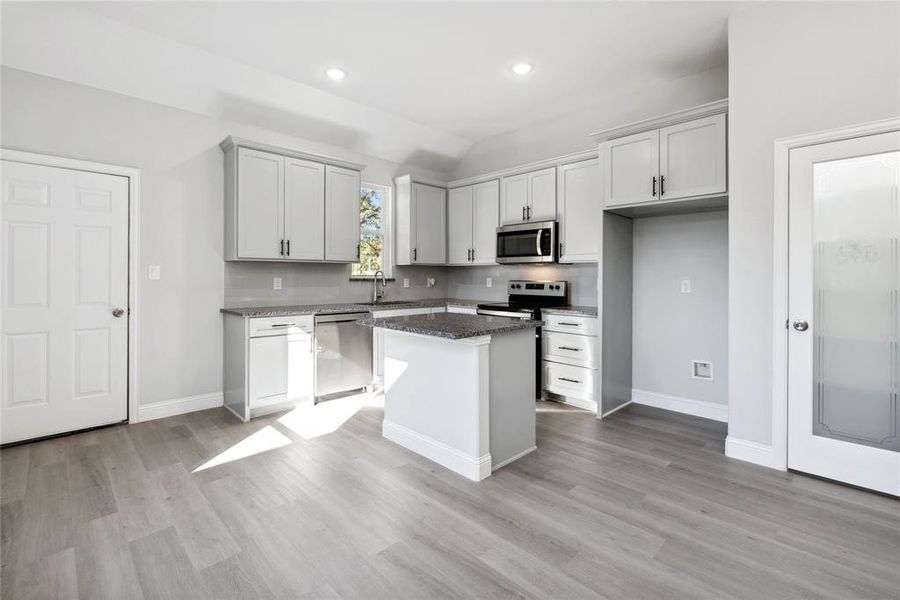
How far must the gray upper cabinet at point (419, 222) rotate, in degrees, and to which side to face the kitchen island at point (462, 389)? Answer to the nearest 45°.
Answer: approximately 45° to its right

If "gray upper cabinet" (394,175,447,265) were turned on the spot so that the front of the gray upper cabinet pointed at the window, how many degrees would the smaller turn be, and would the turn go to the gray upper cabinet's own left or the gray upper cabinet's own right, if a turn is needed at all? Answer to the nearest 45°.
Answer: approximately 135° to the gray upper cabinet's own right

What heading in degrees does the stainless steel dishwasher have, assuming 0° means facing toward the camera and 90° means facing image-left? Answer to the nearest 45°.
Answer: approximately 315°

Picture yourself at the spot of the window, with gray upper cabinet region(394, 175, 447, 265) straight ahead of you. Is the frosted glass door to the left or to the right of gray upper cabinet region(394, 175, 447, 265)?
right

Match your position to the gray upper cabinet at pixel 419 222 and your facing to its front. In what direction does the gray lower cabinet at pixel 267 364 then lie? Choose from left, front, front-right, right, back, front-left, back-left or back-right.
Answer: right

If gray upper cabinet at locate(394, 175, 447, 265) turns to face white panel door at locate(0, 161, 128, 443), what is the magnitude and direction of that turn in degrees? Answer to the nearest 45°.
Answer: approximately 90° to its right

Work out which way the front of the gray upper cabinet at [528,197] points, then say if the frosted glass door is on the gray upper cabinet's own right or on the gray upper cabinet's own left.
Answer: on the gray upper cabinet's own left

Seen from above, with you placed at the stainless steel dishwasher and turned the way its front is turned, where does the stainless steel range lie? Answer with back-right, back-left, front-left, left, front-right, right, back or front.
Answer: front-left
